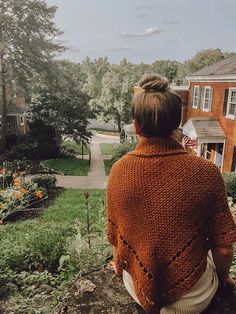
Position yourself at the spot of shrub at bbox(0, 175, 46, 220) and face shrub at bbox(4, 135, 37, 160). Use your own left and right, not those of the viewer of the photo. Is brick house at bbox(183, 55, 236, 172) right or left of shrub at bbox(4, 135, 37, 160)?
right

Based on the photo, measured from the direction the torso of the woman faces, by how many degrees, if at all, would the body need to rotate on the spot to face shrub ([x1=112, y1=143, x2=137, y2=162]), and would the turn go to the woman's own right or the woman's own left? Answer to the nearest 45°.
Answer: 0° — they already face it

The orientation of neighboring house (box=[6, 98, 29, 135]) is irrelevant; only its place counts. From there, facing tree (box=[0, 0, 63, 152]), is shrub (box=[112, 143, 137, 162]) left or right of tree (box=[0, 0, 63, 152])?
left

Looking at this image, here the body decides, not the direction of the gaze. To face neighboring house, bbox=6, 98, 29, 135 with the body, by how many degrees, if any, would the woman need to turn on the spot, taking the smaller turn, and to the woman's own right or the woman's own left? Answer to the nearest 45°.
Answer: approximately 45° to the woman's own left

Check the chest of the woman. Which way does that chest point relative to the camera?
away from the camera
